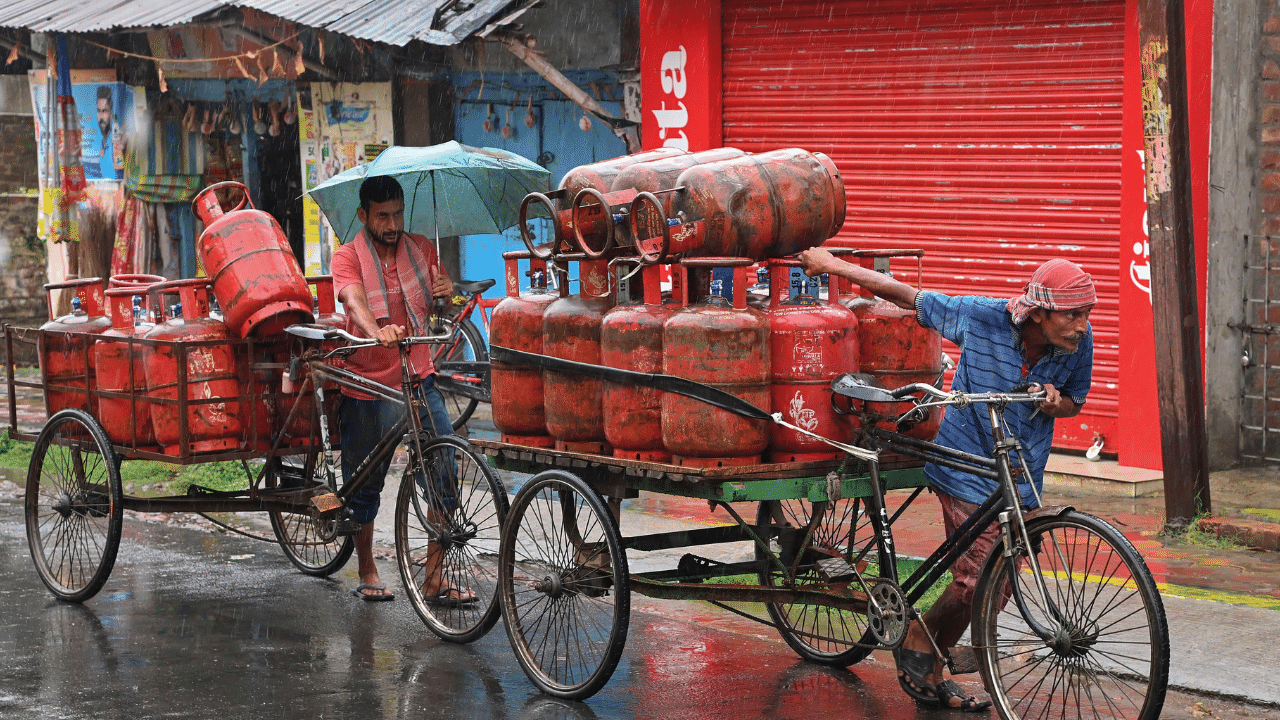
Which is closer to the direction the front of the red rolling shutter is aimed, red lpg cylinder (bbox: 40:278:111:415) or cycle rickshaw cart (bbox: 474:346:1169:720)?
the cycle rickshaw cart

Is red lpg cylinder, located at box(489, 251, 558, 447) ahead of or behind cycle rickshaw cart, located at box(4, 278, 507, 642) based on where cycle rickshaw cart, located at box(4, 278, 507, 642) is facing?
ahead

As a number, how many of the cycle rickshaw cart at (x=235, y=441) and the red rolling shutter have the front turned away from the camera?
0

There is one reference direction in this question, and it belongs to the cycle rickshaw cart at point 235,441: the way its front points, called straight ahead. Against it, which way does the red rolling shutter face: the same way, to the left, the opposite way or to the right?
to the right

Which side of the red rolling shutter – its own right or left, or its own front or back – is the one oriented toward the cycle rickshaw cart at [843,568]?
front

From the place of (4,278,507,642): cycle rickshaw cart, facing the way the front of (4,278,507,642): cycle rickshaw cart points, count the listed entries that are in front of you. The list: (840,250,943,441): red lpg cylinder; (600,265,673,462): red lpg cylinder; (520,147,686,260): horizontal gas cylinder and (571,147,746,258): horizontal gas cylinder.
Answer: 4

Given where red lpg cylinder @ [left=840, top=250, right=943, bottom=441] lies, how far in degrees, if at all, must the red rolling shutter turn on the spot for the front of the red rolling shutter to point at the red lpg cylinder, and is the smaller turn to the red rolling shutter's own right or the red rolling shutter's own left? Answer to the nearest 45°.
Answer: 0° — it already faces it
